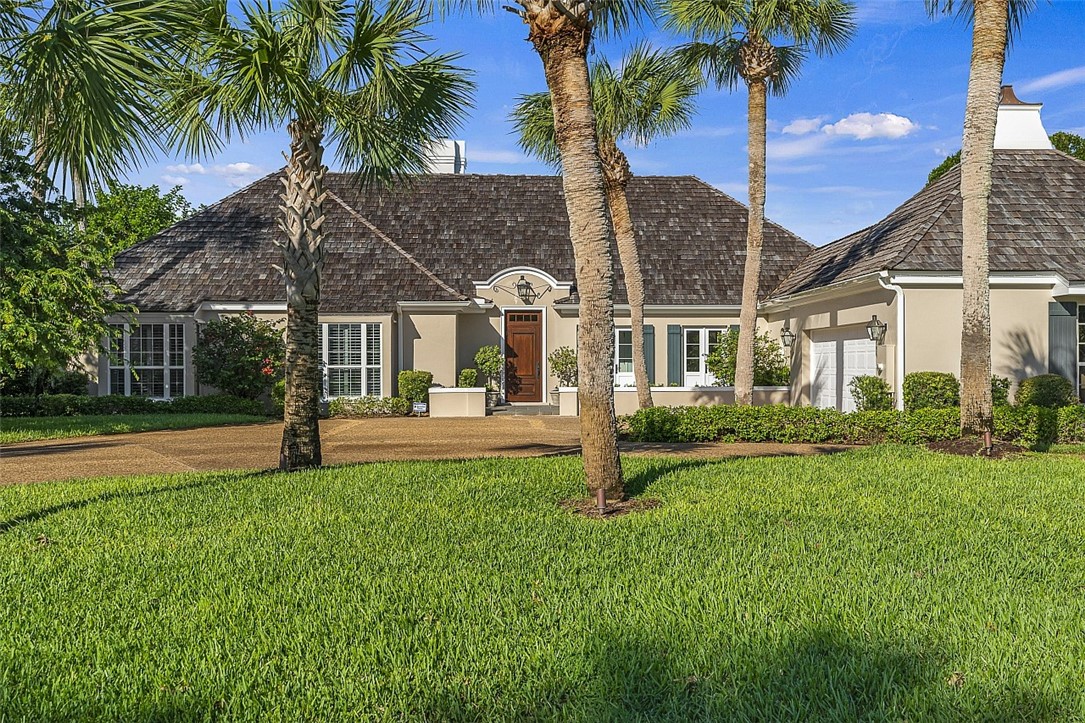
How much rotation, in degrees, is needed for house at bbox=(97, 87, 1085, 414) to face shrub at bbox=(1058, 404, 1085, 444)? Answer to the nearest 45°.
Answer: approximately 45° to its left

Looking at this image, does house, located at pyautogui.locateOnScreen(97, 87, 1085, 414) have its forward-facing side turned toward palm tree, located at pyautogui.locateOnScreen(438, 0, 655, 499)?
yes

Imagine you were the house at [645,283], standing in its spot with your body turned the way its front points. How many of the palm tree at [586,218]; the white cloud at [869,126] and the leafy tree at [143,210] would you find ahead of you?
1

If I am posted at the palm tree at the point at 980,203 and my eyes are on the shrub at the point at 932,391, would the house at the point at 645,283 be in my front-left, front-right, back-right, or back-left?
front-left

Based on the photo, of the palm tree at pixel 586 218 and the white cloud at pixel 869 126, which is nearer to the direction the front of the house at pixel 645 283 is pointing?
the palm tree

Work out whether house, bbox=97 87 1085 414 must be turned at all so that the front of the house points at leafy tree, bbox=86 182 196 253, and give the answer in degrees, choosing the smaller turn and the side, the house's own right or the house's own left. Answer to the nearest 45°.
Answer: approximately 135° to the house's own right

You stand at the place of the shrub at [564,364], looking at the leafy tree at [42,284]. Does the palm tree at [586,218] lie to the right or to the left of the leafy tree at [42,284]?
left

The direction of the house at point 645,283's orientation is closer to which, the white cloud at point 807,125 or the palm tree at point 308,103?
the palm tree

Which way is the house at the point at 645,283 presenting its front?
toward the camera

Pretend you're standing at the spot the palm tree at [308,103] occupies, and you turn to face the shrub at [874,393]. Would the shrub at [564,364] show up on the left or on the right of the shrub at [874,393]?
left

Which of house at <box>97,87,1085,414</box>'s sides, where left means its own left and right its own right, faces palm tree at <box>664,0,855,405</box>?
front
